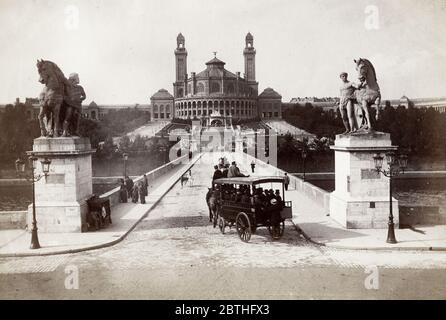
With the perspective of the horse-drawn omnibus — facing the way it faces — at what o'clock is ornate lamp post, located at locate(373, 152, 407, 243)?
The ornate lamp post is roughly at 4 o'clock from the horse-drawn omnibus.

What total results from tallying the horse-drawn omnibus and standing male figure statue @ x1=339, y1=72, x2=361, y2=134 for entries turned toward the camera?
1

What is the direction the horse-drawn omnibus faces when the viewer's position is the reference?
facing away from the viewer and to the left of the viewer

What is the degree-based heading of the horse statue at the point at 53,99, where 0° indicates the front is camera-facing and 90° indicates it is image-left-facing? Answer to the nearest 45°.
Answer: approximately 45°

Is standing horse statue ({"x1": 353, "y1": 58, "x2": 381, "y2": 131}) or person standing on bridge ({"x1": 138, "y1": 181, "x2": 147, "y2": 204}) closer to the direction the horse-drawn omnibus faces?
the person standing on bridge
